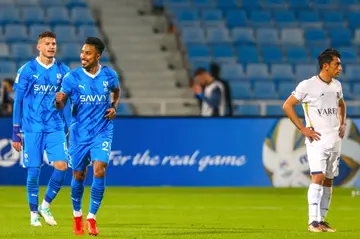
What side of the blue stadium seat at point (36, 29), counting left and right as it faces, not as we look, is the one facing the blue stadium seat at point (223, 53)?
left

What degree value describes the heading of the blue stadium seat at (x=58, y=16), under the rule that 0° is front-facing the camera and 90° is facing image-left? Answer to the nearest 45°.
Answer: approximately 0°

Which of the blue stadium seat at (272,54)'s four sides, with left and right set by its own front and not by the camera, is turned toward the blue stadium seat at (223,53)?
right

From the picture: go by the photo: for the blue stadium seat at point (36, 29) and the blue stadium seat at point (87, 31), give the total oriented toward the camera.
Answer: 2

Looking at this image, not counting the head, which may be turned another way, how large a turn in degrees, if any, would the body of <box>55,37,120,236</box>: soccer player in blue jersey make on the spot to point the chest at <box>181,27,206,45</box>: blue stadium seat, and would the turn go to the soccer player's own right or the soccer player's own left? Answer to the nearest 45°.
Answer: approximately 180°

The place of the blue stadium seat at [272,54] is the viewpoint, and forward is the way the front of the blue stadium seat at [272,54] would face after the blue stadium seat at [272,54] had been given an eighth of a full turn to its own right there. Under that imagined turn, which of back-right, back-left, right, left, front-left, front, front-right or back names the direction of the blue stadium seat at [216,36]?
front-right

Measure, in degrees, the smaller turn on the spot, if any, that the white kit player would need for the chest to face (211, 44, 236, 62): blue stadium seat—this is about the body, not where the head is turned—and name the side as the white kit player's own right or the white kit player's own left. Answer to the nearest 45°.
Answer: approximately 135° to the white kit player's own left

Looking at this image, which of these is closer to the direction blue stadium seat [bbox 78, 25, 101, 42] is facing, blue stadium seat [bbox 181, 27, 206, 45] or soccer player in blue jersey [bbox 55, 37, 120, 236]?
the soccer player in blue jersey
